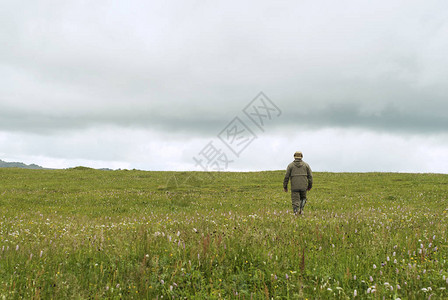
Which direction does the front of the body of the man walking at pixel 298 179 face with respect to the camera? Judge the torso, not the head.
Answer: away from the camera
